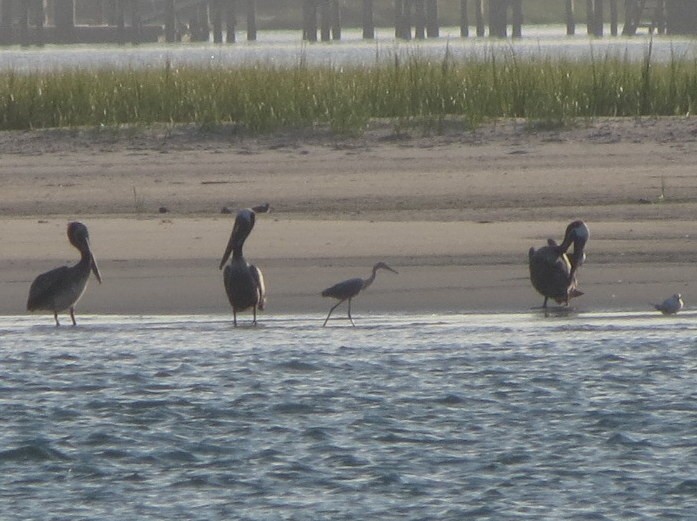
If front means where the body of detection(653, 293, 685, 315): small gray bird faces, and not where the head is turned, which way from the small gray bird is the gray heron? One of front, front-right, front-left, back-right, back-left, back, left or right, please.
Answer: back

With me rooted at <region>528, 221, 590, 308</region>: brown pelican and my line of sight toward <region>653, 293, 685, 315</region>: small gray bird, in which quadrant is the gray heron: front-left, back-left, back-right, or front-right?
back-right

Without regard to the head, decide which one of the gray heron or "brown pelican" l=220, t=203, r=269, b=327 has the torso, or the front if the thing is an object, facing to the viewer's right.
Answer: the gray heron

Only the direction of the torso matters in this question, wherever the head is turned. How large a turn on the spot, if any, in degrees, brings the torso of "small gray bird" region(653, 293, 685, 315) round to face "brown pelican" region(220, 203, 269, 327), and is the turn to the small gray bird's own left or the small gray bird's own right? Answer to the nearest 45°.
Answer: approximately 180°

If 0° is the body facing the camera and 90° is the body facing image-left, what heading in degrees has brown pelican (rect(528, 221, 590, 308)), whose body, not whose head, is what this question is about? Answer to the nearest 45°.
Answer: approximately 315°

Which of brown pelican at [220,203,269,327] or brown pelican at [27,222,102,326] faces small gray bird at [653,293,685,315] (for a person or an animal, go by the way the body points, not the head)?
brown pelican at [27,222,102,326]

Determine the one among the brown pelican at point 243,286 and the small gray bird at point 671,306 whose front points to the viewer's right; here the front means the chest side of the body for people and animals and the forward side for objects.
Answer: the small gray bird

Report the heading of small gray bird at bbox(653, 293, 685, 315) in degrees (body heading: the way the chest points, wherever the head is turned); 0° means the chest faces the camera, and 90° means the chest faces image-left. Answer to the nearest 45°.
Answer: approximately 270°

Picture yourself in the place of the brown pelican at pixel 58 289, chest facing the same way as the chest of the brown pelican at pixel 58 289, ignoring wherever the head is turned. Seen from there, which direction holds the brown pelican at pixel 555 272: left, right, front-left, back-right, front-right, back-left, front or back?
front

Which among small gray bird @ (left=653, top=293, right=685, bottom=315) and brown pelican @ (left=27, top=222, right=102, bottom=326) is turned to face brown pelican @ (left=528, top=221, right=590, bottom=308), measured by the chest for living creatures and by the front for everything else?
brown pelican @ (left=27, top=222, right=102, bottom=326)

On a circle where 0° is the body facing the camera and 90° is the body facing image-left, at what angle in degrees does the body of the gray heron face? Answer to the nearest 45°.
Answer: approximately 270°

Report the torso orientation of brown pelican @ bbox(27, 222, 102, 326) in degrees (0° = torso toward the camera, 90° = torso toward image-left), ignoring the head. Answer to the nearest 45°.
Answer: approximately 270°

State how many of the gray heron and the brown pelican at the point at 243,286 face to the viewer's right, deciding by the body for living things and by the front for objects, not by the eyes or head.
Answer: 1

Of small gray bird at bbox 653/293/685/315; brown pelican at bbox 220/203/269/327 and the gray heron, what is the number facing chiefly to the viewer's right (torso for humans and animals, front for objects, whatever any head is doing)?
2

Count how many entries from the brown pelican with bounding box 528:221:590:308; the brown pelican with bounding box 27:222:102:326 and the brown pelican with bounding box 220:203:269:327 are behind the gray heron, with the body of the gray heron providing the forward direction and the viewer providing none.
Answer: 2

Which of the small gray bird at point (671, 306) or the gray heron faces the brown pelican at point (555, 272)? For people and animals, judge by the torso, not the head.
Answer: the gray heron

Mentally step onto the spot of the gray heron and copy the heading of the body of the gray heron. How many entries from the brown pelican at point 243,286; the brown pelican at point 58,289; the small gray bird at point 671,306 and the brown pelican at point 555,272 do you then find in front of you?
2
